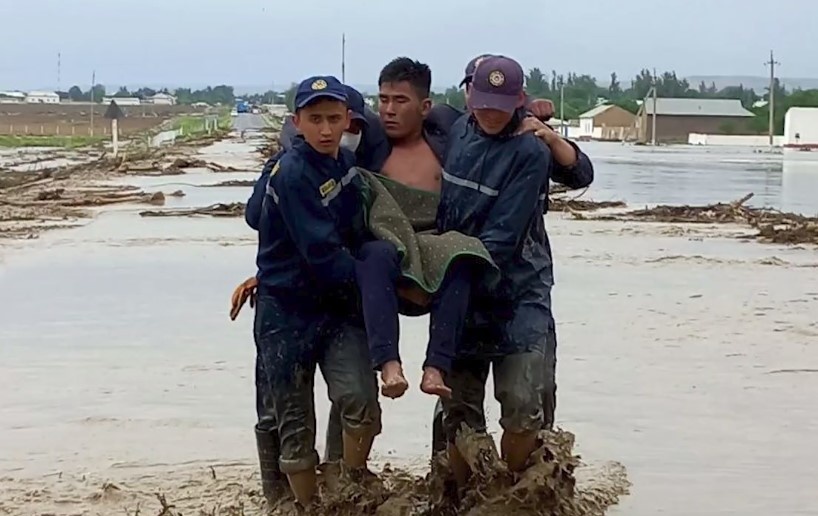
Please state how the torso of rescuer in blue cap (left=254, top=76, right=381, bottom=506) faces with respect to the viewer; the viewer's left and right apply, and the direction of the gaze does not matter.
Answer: facing the viewer and to the right of the viewer
